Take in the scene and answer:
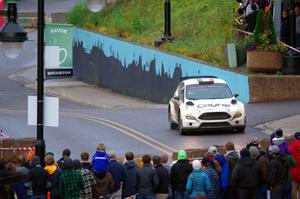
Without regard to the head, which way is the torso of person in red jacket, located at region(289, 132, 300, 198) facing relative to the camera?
away from the camera

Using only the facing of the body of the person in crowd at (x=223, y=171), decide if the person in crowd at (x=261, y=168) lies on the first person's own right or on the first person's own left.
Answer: on the first person's own right

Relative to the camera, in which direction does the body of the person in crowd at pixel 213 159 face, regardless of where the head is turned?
away from the camera

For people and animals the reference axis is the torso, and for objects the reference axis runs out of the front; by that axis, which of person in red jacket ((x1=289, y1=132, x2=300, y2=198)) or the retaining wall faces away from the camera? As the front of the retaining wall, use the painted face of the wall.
the person in red jacket

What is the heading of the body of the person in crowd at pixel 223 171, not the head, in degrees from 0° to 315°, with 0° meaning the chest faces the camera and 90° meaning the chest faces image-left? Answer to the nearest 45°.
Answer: approximately 180°

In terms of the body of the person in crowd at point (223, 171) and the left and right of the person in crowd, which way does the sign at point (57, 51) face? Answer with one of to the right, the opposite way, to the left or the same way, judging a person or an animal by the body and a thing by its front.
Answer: the opposite way

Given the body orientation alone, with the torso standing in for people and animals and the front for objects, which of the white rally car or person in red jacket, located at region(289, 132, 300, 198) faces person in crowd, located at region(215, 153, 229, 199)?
the white rally car

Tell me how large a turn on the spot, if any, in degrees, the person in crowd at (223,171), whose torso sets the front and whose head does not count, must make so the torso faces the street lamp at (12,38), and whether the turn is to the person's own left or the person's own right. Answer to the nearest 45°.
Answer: approximately 135° to the person's own left

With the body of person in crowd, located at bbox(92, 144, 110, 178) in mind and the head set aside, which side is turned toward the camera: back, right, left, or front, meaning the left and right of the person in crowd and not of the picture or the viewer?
back

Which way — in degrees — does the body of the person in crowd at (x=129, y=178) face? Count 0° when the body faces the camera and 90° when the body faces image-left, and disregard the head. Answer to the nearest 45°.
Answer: approximately 180°

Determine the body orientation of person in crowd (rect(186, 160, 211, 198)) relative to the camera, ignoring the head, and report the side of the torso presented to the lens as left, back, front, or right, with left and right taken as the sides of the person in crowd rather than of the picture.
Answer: back

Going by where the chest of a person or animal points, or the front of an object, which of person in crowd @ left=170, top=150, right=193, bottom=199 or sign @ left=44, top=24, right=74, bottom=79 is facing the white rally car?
the person in crowd

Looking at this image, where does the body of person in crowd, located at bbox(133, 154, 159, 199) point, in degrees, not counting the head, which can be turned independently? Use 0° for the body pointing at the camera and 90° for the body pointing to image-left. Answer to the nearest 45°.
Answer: approximately 180°
